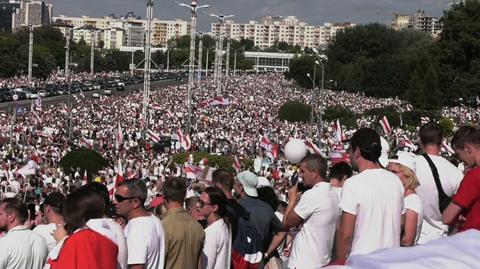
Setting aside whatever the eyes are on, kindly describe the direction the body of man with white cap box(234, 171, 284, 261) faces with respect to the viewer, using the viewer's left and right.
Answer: facing away from the viewer and to the left of the viewer

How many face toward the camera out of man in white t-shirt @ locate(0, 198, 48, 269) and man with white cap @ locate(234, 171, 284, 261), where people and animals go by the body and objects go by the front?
0

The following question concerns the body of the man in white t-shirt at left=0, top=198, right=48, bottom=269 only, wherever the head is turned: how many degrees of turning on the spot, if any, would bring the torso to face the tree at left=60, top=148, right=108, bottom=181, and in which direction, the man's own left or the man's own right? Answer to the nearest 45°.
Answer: approximately 45° to the man's own right

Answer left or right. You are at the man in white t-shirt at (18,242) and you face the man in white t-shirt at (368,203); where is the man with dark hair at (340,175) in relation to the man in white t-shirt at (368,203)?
left

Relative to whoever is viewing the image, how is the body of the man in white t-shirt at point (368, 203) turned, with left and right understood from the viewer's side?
facing away from the viewer and to the left of the viewer

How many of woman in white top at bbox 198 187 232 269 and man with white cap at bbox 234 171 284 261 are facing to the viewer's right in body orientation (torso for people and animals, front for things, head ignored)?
0

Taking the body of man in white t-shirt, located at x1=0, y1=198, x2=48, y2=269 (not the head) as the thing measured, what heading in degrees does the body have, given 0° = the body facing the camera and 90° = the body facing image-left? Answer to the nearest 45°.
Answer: approximately 135°

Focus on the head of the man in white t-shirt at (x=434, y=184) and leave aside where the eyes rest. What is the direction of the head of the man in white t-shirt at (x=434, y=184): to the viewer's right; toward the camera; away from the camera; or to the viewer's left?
away from the camera

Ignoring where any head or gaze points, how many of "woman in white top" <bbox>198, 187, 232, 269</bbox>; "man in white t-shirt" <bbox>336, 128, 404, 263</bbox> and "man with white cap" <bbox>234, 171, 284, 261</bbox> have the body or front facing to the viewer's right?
0
